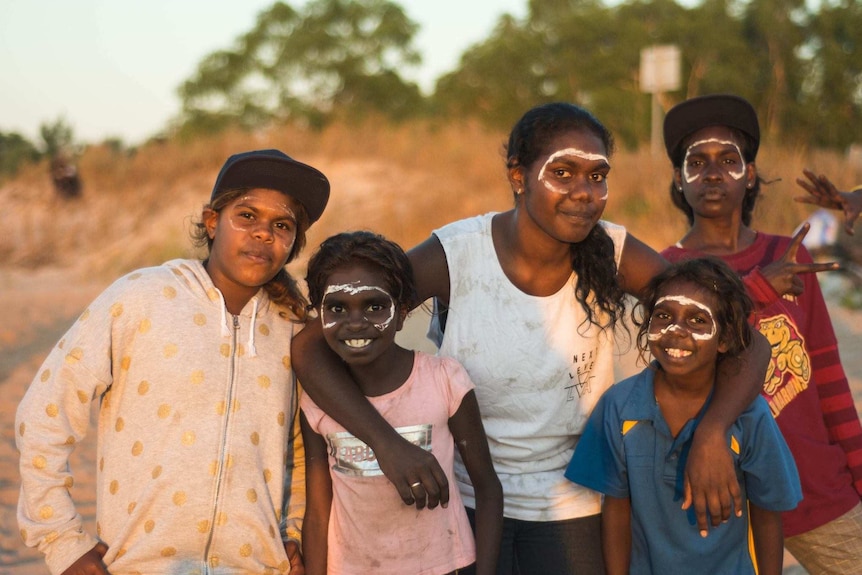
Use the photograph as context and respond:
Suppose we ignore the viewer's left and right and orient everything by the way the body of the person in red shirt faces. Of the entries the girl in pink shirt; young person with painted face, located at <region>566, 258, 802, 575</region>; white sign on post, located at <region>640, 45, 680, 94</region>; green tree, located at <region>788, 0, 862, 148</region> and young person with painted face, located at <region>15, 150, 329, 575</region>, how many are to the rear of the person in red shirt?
2

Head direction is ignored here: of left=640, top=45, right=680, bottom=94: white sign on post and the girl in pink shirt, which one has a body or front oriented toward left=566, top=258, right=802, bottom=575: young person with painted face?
the white sign on post

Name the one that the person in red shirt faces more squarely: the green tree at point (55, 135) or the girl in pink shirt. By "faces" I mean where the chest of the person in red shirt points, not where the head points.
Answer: the girl in pink shirt

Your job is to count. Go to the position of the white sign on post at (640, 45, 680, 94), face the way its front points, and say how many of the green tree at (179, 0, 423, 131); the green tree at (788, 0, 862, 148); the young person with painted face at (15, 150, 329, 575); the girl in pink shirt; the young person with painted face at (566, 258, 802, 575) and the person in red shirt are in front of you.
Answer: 4

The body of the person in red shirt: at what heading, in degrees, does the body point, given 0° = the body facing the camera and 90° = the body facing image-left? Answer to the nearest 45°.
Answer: approximately 0°

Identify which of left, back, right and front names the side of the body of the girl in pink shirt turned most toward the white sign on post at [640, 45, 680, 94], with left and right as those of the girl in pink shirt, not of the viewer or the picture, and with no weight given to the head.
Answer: back

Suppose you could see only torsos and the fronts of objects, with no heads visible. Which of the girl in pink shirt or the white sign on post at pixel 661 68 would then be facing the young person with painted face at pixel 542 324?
the white sign on post

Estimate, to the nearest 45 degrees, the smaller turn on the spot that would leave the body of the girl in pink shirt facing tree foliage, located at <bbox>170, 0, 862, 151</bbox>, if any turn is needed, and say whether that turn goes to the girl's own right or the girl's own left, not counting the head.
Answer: approximately 180°
